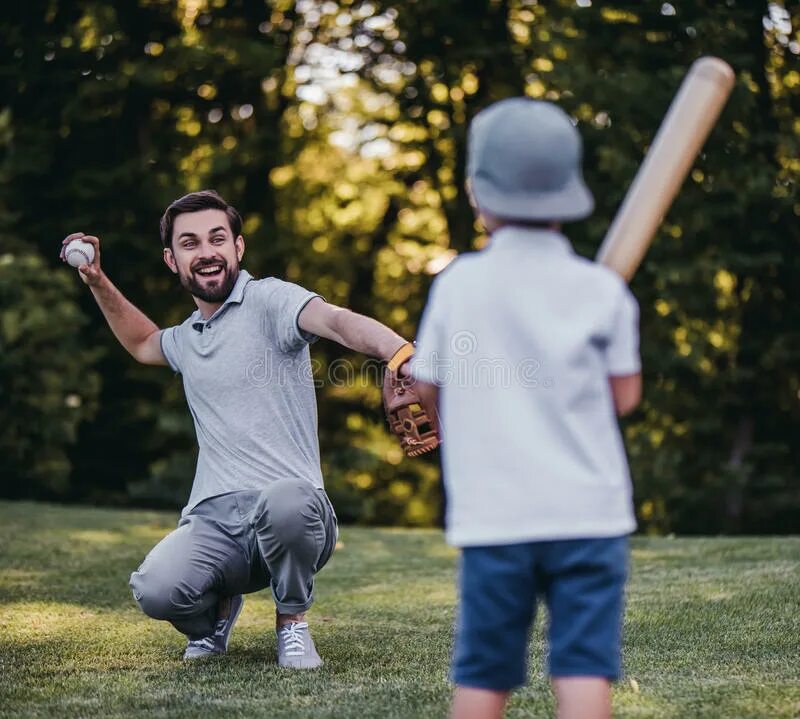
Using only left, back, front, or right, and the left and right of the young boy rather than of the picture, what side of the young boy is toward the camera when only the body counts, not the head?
back

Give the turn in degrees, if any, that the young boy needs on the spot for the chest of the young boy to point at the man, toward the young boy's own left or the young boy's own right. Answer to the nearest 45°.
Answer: approximately 45° to the young boy's own left

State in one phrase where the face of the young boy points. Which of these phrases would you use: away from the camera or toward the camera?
away from the camera
